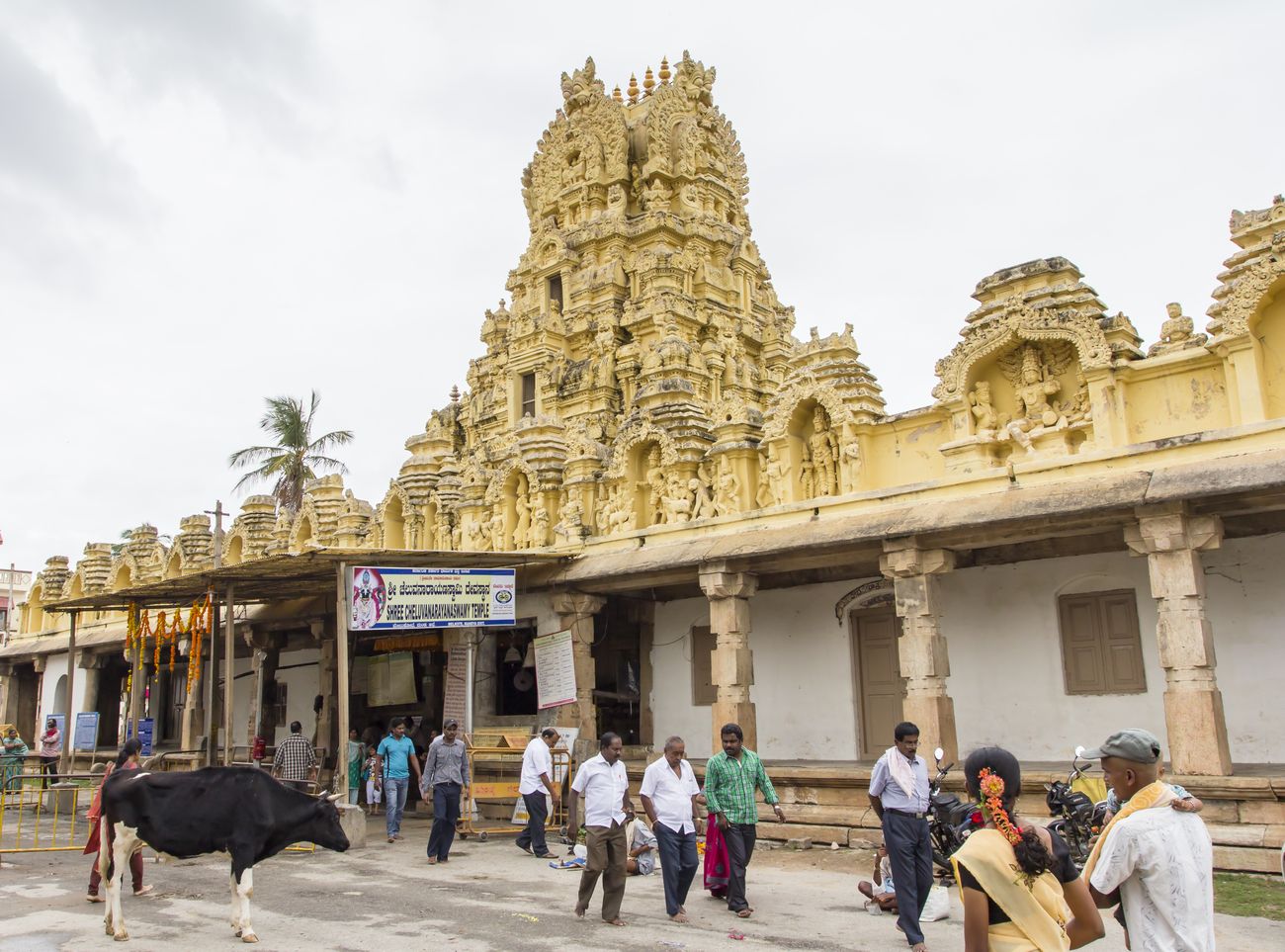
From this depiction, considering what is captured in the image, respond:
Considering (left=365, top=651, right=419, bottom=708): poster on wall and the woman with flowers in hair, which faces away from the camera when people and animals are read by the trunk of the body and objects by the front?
the woman with flowers in hair

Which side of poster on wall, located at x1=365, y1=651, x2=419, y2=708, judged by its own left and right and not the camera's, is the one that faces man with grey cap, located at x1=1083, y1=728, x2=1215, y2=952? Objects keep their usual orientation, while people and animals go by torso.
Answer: front

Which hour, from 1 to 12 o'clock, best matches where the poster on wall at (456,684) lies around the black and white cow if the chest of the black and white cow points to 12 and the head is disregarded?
The poster on wall is roughly at 10 o'clock from the black and white cow.

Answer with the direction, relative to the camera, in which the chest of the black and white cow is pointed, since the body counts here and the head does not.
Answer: to the viewer's right

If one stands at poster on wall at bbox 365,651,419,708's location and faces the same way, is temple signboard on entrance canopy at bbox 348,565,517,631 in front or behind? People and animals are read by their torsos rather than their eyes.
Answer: in front

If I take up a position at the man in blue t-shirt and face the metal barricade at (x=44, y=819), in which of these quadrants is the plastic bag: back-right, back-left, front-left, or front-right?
back-left

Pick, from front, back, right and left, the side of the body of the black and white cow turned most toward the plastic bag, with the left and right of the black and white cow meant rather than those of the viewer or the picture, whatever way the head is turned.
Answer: front

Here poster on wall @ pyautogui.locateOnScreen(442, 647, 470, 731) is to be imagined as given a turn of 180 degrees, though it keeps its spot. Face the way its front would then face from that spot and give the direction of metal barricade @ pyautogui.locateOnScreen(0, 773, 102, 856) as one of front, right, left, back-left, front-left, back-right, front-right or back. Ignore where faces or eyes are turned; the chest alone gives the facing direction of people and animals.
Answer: left

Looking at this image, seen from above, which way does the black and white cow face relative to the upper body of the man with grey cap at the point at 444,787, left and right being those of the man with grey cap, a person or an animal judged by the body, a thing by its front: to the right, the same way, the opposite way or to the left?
to the left

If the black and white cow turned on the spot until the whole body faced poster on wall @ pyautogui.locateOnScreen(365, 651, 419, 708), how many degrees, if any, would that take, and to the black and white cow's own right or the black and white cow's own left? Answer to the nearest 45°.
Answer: approximately 90° to the black and white cow's own left

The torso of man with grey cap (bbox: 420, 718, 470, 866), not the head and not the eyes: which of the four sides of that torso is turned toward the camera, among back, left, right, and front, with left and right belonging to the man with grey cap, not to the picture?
front

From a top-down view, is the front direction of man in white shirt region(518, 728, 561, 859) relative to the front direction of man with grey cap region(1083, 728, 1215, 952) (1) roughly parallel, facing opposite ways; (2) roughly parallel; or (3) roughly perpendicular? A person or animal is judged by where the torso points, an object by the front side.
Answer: roughly perpendicular

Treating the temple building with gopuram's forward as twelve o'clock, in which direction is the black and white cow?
The black and white cow is roughly at 12 o'clock from the temple building with gopuram.

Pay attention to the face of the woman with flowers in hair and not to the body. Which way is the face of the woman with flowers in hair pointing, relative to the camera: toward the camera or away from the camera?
away from the camera
